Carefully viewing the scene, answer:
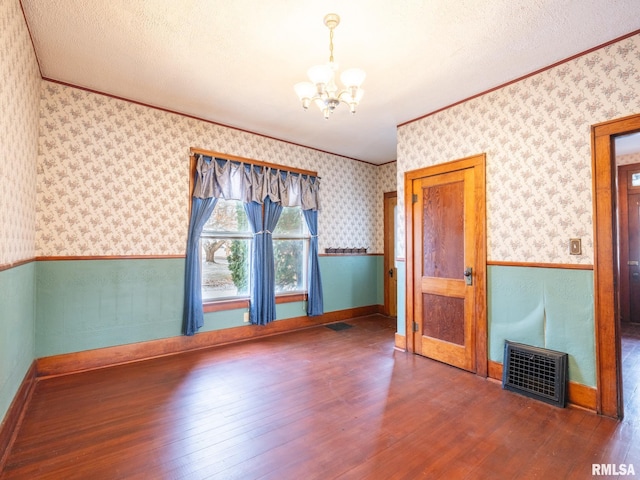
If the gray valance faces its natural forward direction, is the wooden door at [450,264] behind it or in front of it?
in front

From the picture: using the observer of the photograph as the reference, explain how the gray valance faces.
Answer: facing the viewer and to the right of the viewer

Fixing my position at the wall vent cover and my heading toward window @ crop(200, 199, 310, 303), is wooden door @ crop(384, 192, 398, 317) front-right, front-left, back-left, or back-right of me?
front-right

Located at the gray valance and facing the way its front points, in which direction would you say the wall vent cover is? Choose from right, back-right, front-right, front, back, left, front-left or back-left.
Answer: front

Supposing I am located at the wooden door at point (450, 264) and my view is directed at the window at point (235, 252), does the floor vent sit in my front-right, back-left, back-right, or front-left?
front-right

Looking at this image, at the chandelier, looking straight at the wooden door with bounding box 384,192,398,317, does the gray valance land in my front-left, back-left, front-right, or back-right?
front-left
